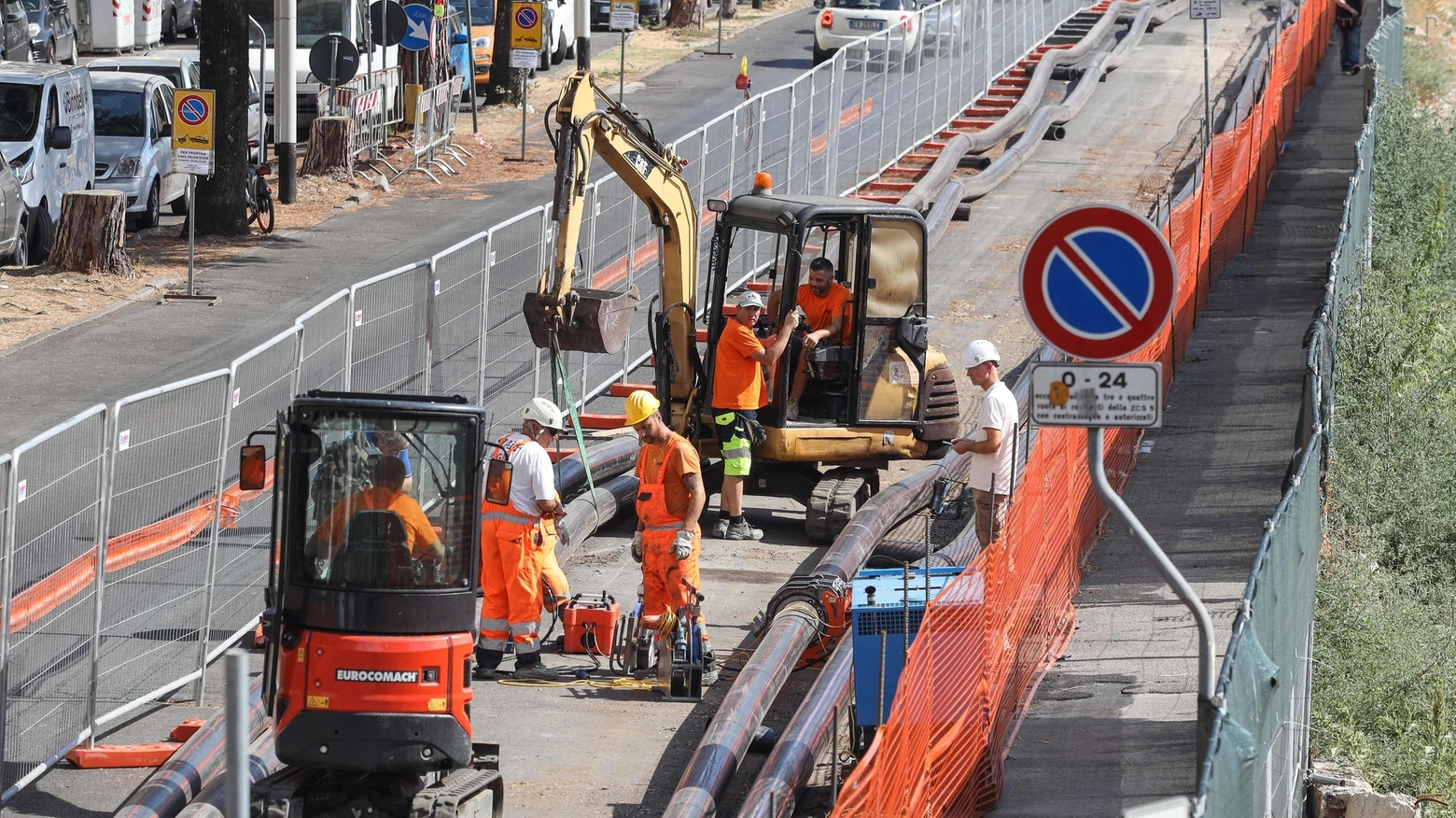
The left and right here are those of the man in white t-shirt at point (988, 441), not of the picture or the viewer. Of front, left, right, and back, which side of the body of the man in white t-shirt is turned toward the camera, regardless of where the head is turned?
left

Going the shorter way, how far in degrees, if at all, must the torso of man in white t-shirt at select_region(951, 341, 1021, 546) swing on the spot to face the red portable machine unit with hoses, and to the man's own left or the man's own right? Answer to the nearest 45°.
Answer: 0° — they already face it

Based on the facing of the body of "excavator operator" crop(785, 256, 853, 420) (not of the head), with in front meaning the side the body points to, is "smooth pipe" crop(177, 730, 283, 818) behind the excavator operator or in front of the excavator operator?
in front

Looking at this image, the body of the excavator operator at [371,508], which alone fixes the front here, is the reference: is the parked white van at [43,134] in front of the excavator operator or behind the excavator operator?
in front

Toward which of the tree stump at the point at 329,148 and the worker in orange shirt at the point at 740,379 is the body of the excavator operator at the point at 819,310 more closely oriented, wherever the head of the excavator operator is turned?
the worker in orange shirt

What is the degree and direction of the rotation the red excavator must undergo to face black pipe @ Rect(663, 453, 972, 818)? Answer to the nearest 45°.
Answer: approximately 45° to its right

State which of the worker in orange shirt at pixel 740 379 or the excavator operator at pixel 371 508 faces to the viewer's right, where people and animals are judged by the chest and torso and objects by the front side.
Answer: the worker in orange shirt

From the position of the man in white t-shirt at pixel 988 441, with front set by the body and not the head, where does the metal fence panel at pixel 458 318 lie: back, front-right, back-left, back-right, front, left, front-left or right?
front-right

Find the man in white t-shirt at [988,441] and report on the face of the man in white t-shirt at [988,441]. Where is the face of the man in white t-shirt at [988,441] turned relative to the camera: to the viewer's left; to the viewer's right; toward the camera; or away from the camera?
to the viewer's left

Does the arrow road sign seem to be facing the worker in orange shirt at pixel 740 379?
yes

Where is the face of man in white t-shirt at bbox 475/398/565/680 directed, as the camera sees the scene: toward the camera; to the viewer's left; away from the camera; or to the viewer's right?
to the viewer's right

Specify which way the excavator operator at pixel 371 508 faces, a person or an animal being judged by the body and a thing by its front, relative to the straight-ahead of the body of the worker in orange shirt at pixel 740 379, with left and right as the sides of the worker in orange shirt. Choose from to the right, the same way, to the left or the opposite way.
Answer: to the left

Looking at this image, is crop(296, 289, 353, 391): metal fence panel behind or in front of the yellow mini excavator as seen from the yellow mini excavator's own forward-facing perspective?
in front

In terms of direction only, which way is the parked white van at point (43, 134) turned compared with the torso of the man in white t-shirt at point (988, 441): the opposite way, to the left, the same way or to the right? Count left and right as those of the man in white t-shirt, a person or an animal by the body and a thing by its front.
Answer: to the left

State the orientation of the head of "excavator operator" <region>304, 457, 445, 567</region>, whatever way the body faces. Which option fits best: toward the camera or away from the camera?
away from the camera
